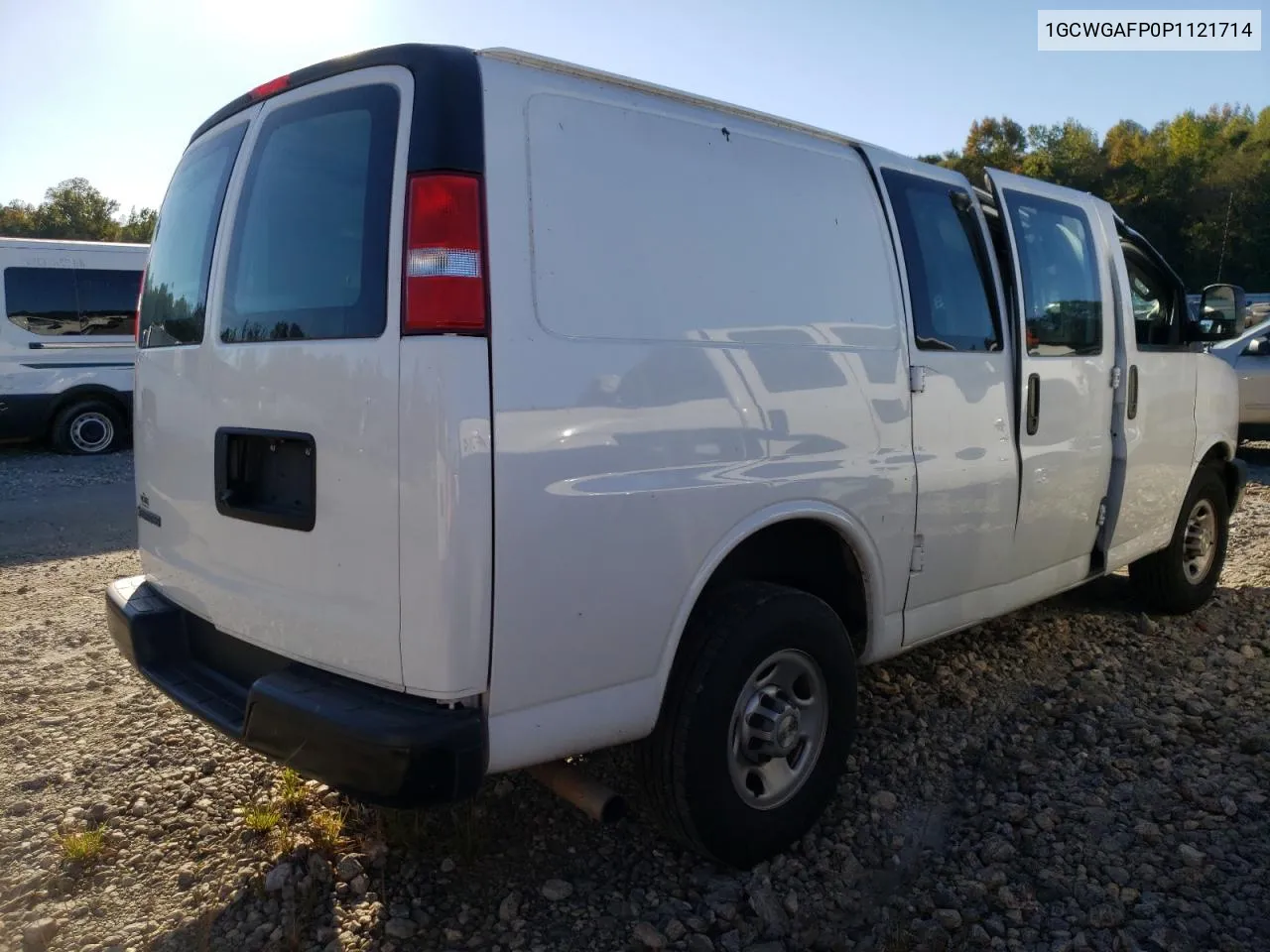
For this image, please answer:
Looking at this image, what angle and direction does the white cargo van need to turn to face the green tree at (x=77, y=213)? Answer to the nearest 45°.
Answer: approximately 90° to its left

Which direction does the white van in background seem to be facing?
to the viewer's left

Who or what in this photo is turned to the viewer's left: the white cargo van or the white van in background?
the white van in background

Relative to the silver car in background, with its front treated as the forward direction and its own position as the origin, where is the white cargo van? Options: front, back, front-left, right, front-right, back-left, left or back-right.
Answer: left

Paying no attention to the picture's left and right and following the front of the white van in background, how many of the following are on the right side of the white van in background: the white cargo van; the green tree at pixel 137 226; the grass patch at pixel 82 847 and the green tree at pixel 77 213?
2

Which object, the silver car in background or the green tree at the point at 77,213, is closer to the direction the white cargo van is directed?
the silver car in background

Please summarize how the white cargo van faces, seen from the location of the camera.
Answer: facing away from the viewer and to the right of the viewer

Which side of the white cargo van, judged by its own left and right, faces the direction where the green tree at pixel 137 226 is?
left

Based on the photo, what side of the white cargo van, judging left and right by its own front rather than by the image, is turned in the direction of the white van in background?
left

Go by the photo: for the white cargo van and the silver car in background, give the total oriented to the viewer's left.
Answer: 1

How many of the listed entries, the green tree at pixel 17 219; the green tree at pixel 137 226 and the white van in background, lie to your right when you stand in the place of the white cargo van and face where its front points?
0

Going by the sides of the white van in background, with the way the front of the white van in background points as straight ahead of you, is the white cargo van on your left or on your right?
on your left

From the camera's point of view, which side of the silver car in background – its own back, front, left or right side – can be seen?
left
